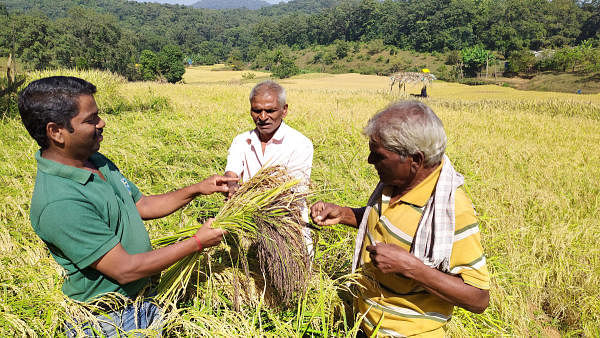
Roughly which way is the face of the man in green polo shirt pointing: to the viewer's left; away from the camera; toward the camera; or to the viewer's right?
to the viewer's right

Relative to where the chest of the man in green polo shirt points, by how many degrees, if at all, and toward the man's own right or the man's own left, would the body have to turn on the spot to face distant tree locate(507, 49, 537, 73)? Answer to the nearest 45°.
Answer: approximately 45° to the man's own left

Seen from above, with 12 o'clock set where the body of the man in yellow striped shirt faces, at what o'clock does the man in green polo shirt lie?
The man in green polo shirt is roughly at 1 o'clock from the man in yellow striped shirt.

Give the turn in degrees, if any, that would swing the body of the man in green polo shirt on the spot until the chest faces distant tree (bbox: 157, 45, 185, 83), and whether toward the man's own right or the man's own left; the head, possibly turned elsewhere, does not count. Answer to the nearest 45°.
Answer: approximately 90° to the man's own left

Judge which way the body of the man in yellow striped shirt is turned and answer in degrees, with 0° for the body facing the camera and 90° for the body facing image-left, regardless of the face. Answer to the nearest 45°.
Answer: approximately 45°

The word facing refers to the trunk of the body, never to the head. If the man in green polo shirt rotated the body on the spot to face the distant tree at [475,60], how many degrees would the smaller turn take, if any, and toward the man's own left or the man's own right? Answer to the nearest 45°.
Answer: approximately 45° to the man's own left

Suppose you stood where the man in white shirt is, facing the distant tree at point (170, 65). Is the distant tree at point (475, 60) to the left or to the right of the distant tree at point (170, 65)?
right

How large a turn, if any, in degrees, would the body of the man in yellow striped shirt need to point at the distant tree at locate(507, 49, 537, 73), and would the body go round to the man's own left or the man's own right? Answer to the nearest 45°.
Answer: approximately 135° to the man's own right

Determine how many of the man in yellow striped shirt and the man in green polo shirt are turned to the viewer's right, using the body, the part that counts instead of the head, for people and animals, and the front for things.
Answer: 1

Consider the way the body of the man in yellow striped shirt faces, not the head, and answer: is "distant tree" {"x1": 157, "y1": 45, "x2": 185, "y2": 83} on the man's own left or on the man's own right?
on the man's own right

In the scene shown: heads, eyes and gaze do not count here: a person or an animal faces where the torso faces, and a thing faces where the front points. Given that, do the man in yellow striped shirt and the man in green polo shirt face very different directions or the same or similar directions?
very different directions

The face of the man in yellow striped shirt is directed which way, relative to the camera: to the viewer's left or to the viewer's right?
to the viewer's left

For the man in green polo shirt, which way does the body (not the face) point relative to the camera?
to the viewer's right
